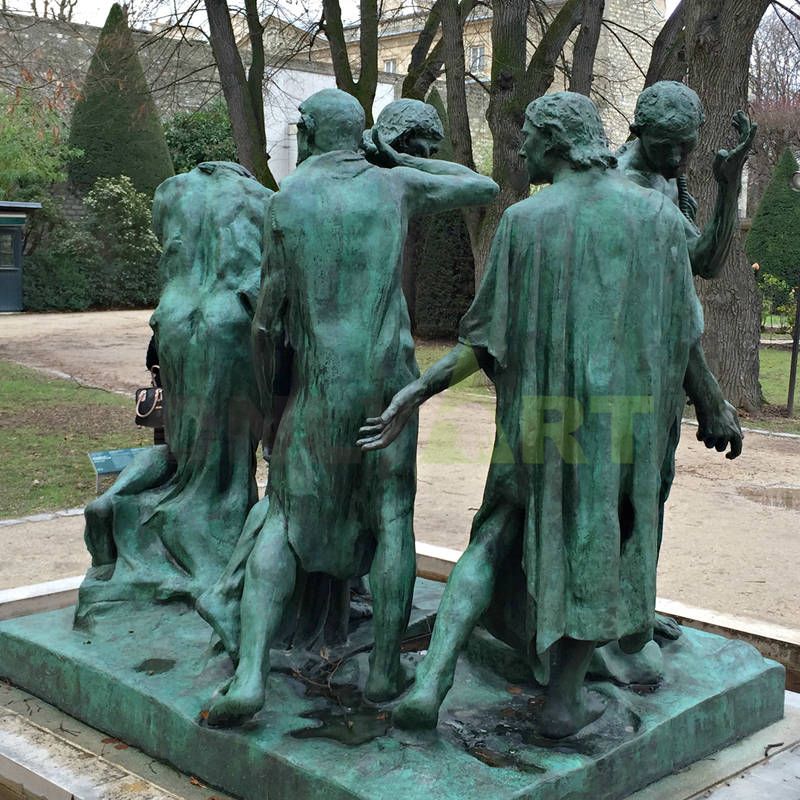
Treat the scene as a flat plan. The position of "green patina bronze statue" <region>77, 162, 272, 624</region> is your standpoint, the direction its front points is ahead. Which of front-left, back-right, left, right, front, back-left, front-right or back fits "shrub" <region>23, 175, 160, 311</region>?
front

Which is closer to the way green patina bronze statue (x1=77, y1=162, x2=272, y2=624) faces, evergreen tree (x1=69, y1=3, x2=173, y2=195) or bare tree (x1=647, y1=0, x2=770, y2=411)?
the evergreen tree

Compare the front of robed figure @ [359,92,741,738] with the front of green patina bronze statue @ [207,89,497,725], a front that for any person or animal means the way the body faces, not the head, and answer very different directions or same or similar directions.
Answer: same or similar directions

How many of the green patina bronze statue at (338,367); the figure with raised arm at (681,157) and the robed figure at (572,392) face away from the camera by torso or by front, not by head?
2

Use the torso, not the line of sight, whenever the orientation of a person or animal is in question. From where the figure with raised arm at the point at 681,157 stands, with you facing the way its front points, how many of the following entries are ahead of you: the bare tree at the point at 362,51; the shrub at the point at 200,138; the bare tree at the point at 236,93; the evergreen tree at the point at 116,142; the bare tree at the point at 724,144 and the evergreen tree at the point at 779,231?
0

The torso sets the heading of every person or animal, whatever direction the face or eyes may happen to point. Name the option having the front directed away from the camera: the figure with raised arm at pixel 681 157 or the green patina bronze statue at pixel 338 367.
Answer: the green patina bronze statue

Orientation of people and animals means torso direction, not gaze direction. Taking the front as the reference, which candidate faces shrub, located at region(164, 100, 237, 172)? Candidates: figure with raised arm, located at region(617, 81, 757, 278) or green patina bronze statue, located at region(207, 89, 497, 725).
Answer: the green patina bronze statue

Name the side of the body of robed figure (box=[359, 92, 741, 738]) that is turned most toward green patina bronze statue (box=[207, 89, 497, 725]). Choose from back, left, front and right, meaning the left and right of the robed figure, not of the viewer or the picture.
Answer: left

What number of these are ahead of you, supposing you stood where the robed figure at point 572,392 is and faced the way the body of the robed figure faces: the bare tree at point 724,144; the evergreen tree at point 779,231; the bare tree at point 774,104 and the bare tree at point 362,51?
4

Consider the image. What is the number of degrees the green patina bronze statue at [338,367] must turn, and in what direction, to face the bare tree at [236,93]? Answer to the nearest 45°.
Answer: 0° — it already faces it

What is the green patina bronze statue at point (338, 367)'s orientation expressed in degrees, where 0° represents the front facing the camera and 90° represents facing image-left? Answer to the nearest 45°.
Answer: approximately 180°

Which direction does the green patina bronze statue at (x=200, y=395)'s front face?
away from the camera

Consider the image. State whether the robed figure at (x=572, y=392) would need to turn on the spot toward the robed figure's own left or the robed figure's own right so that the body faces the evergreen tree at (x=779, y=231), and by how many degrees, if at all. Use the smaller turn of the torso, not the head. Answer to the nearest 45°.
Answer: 0° — they already face it

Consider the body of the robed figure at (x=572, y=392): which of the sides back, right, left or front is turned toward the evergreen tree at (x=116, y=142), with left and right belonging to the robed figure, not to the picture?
front

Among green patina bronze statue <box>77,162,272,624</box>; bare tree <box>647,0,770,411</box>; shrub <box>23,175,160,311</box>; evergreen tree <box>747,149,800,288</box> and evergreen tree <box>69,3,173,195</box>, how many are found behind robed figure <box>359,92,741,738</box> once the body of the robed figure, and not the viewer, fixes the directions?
0

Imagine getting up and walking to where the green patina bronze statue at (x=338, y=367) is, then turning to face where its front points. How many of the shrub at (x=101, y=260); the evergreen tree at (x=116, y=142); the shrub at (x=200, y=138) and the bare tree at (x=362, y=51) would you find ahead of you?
4

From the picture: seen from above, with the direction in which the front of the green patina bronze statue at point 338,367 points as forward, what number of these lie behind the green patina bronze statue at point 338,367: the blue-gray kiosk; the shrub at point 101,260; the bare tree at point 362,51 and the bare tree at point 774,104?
0

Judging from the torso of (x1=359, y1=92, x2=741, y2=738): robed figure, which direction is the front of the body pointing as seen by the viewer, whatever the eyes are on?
away from the camera
